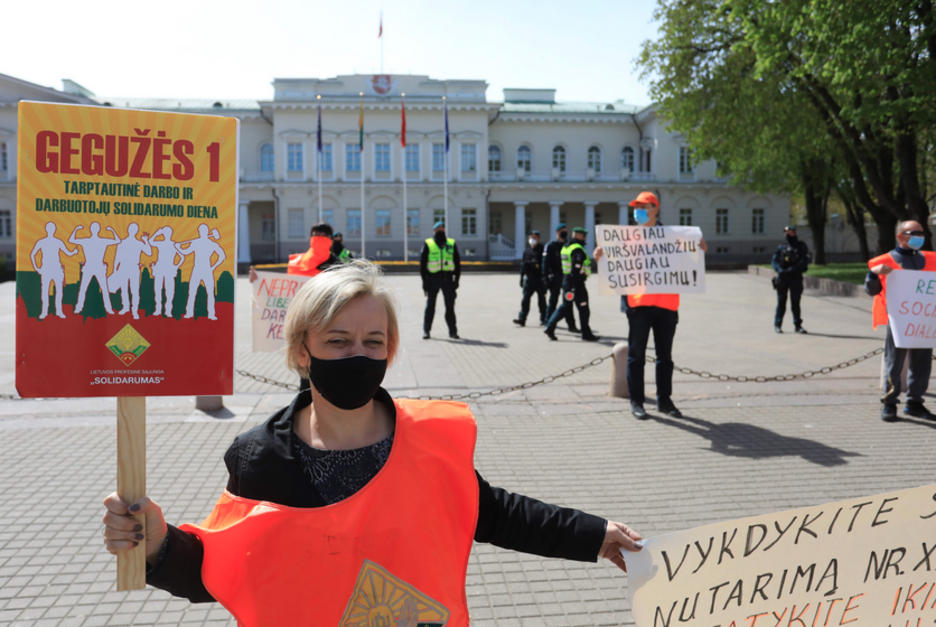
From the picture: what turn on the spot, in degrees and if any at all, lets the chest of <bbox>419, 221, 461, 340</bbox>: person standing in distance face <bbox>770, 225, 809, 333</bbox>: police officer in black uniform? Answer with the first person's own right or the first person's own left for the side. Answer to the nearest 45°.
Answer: approximately 90° to the first person's own left

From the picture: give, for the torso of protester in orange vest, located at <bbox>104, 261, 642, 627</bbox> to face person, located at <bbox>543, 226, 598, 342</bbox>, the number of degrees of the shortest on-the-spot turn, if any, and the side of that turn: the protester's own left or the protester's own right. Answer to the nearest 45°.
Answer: approximately 180°

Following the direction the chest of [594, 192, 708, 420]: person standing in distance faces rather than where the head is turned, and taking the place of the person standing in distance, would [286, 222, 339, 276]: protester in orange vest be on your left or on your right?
on your right

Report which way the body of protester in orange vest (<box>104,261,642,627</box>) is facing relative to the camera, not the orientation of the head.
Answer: toward the camera

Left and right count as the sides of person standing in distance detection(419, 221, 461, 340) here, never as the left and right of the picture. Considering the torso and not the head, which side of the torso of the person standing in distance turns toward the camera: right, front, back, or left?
front

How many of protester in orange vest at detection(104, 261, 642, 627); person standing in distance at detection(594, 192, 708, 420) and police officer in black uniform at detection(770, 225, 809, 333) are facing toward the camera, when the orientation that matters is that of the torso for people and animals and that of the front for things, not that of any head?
3
